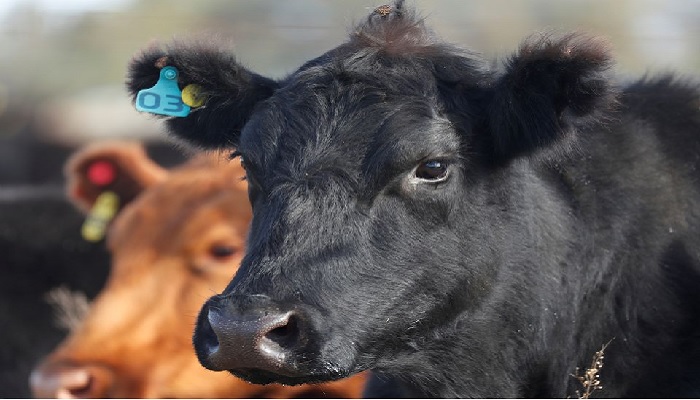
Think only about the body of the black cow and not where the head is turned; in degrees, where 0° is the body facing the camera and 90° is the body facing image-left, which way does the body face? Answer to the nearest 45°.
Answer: approximately 45°
